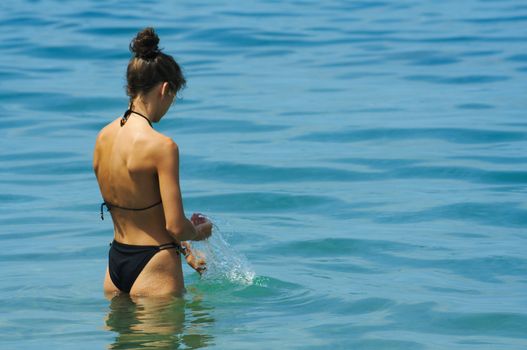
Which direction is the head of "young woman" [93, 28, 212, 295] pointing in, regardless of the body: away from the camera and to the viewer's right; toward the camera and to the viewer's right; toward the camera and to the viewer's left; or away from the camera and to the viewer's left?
away from the camera and to the viewer's right

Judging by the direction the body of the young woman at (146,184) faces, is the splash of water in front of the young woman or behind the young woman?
in front

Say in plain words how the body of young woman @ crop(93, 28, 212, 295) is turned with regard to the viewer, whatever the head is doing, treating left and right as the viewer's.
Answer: facing away from the viewer and to the right of the viewer
